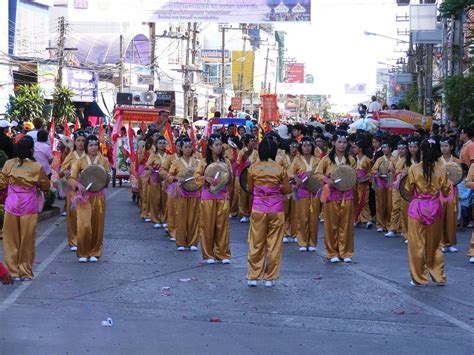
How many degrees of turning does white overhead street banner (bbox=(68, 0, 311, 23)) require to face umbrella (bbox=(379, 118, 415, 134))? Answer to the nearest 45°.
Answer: approximately 45° to its left

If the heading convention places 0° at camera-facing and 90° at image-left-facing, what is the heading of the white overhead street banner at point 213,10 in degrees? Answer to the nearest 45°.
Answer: approximately 0°

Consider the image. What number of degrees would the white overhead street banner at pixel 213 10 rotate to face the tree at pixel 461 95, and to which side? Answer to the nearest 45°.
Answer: approximately 45° to its left

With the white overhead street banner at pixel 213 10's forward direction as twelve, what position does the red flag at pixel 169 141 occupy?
The red flag is roughly at 12 o'clock from the white overhead street banner.
